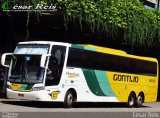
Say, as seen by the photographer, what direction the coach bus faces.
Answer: facing the viewer and to the left of the viewer
